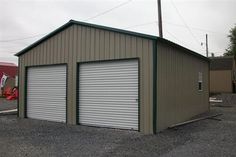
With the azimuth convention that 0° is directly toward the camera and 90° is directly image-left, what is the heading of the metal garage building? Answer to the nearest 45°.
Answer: approximately 45°

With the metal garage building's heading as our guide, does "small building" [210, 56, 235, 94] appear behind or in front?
behind
